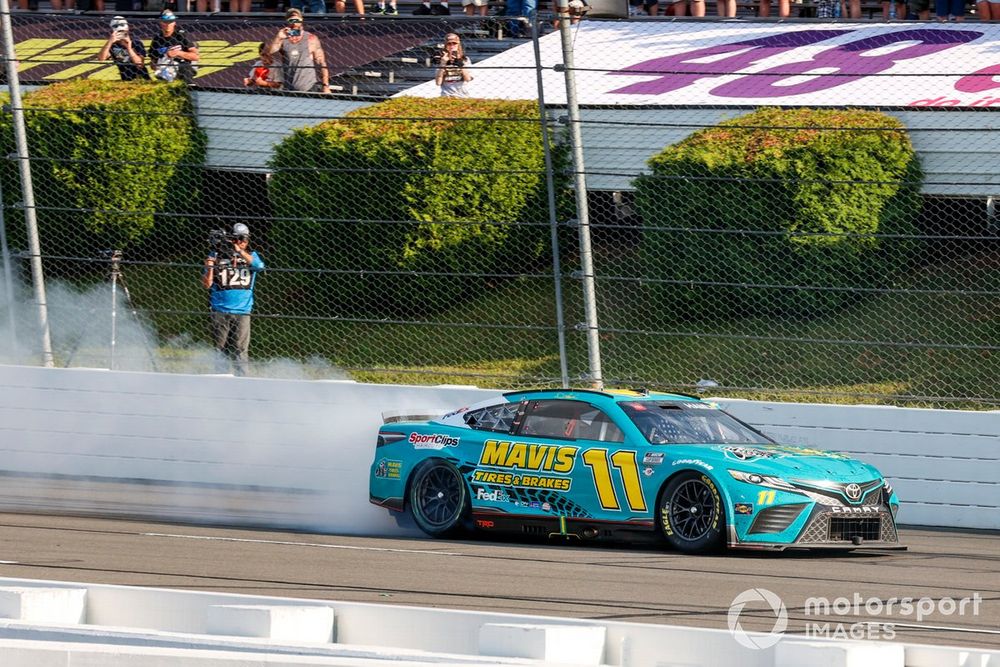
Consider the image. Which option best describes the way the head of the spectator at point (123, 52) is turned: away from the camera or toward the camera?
toward the camera

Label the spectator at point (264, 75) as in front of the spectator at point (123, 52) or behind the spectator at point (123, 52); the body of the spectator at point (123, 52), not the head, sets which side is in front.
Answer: in front

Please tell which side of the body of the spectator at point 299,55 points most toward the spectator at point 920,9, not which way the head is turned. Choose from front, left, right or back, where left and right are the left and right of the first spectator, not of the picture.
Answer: left

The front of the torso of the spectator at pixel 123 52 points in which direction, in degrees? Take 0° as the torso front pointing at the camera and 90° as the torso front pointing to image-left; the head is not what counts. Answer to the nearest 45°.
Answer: approximately 0°

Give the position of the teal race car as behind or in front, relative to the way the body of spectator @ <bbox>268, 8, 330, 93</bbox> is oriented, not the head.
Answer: in front

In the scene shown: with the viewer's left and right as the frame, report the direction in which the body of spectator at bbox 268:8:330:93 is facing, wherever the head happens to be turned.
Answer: facing the viewer

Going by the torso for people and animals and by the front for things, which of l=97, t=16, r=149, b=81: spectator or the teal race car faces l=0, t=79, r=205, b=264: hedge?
the spectator

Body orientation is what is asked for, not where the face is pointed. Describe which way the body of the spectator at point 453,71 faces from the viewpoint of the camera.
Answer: toward the camera

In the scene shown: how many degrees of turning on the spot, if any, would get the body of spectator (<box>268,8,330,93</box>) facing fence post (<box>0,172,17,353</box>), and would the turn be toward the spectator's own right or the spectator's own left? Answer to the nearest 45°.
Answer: approximately 45° to the spectator's own right

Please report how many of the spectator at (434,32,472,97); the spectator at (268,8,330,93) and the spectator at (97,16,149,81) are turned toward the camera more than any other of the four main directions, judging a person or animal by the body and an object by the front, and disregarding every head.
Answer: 3

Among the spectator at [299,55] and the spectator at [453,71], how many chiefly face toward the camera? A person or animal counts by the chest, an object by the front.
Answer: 2
